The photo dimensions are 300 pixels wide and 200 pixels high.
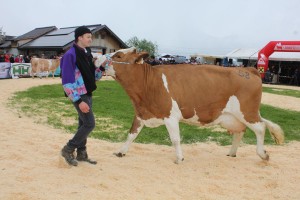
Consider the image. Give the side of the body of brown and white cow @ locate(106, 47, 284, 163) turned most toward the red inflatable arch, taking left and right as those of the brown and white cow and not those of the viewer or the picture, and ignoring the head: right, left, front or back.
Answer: right

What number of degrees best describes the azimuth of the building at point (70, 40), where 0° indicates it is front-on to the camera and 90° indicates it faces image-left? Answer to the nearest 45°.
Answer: approximately 315°

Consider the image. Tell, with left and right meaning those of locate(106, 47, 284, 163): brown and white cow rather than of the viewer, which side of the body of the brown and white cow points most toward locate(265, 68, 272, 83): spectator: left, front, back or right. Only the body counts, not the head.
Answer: right

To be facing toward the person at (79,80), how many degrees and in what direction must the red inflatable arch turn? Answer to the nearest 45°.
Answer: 0° — it already faces them

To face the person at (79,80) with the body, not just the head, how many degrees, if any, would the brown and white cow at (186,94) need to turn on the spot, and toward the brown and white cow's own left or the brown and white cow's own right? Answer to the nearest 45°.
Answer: approximately 45° to the brown and white cow's own left

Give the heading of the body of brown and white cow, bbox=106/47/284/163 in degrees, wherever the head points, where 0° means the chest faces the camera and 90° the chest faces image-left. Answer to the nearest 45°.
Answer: approximately 90°

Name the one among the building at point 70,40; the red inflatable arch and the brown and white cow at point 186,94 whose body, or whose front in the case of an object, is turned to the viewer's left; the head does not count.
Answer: the brown and white cow

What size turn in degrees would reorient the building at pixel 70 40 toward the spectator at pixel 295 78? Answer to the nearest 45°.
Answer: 0° — it already faces them

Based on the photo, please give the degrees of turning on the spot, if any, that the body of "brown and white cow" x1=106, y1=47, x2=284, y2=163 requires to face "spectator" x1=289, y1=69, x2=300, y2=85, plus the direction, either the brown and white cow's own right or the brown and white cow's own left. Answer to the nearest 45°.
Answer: approximately 90° to the brown and white cow's own right

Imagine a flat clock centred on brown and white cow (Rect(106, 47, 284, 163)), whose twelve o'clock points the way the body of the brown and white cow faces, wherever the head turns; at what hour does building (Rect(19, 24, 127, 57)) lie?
The building is roughly at 2 o'clock from the brown and white cow.
